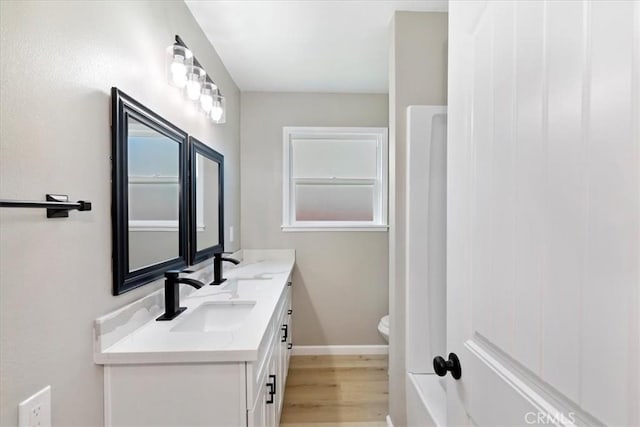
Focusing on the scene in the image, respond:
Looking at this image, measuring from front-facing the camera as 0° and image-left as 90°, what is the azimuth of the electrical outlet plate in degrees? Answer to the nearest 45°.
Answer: approximately 315°

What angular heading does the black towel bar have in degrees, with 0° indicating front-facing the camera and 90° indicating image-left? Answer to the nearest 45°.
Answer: approximately 315°

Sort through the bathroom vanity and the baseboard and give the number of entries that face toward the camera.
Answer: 1

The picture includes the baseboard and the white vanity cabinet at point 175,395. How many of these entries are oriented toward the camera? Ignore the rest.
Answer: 1

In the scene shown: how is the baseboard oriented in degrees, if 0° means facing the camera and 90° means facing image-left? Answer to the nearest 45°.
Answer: approximately 0°

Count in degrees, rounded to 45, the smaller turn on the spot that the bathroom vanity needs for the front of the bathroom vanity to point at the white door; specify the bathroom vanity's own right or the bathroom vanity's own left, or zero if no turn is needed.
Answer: approximately 45° to the bathroom vanity's own right

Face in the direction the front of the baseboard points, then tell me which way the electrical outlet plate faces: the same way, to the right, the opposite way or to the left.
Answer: to the left

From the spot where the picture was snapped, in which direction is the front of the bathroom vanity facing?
facing to the right of the viewer
